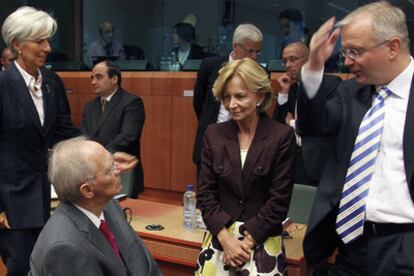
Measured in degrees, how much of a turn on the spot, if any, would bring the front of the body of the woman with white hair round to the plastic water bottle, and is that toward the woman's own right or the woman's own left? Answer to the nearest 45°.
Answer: approximately 45° to the woman's own left

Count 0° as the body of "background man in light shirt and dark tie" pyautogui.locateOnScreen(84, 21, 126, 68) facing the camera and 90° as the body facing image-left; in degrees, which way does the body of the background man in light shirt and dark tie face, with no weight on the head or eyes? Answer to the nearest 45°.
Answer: approximately 0°

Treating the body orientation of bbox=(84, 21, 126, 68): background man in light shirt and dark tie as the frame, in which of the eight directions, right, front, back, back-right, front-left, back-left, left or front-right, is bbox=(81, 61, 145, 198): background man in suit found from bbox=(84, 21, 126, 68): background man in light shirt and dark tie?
front

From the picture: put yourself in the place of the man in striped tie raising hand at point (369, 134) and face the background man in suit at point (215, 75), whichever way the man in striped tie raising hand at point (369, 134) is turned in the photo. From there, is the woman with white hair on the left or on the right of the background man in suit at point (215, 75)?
left

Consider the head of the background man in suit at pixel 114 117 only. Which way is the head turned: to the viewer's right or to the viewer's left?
to the viewer's left

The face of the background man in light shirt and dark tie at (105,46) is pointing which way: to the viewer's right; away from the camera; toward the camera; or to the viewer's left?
toward the camera

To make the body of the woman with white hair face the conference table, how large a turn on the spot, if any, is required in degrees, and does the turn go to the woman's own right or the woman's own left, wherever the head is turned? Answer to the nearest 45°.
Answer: approximately 45° to the woman's own left

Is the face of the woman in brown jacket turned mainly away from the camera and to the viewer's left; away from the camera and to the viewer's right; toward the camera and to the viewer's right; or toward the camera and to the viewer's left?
toward the camera and to the viewer's left

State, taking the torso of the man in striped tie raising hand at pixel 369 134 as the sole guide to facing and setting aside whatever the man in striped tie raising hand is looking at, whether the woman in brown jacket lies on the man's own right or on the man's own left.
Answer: on the man's own right

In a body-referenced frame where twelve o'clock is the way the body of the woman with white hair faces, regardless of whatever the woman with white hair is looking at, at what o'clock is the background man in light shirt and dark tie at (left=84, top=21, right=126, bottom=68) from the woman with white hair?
The background man in light shirt and dark tie is roughly at 8 o'clock from the woman with white hair.

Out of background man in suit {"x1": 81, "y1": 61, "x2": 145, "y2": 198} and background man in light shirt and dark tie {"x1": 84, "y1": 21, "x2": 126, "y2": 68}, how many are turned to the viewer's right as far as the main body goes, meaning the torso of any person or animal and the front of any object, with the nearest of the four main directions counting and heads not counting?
0

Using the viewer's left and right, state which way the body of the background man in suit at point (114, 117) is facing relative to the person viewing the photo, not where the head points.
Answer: facing the viewer and to the left of the viewer

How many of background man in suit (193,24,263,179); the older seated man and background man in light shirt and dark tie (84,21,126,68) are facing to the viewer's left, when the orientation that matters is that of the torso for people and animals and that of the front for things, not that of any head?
0

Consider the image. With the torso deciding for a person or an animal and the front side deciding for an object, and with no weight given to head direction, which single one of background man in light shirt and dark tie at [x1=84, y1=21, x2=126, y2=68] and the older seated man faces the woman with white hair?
the background man in light shirt and dark tie

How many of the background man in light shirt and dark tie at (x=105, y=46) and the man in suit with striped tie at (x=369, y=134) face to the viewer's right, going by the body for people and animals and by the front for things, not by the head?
0

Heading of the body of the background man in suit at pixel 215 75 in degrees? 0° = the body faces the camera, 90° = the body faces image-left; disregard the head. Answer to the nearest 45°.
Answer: approximately 315°

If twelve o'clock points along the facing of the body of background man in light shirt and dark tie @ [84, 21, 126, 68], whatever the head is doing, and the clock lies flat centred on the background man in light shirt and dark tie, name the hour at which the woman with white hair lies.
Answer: The woman with white hair is roughly at 12 o'clock from the background man in light shirt and dark tie.

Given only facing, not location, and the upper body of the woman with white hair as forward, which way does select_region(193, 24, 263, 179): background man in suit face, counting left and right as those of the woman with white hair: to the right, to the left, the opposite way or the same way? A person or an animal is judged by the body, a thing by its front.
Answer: the same way
